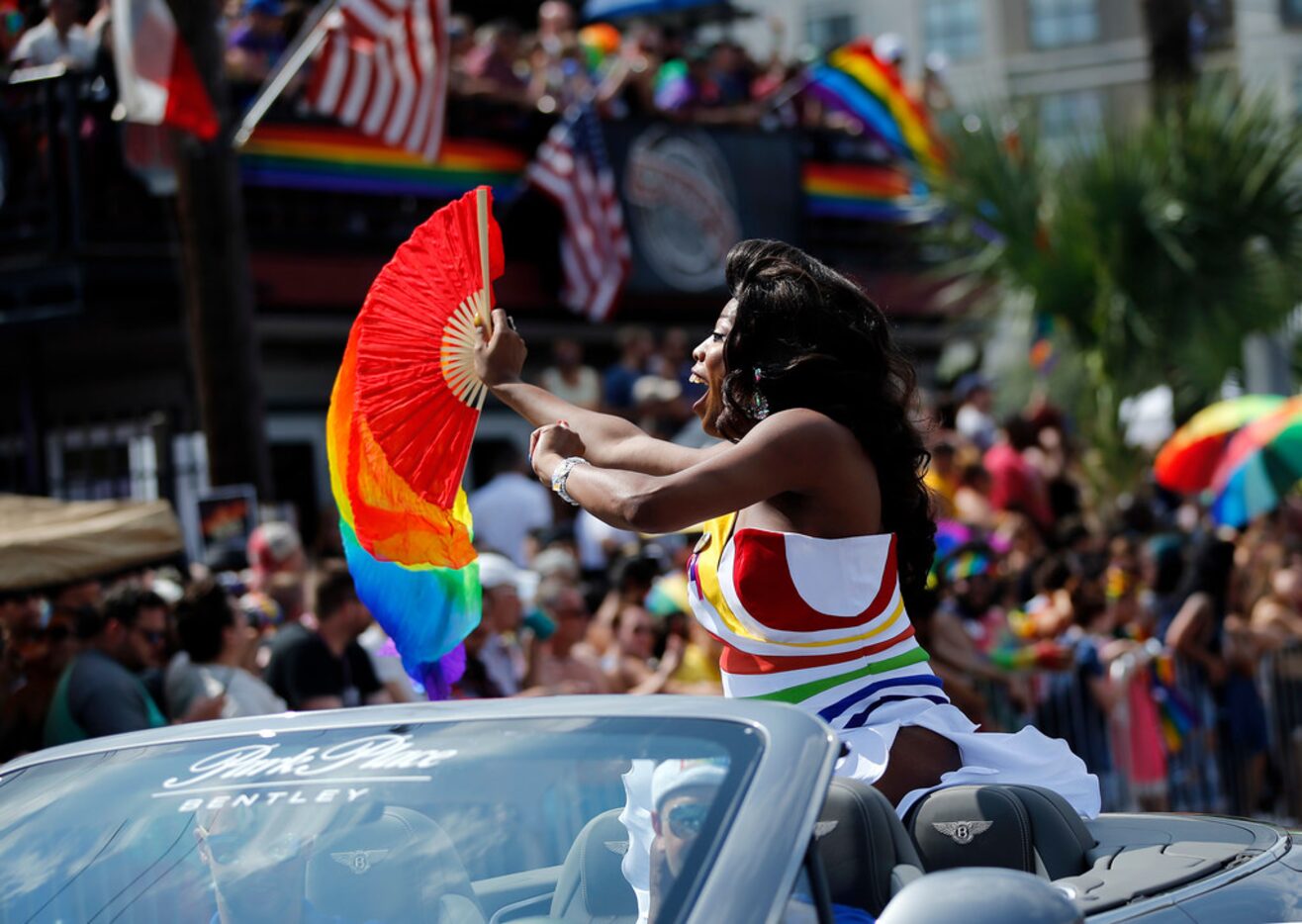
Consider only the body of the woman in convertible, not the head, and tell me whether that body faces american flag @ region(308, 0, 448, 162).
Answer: no

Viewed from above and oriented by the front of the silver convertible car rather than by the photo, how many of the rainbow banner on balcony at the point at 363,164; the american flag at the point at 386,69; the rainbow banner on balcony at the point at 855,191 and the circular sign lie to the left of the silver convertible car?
0

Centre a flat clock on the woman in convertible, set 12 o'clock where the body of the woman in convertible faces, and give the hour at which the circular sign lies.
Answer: The circular sign is roughly at 3 o'clock from the woman in convertible.

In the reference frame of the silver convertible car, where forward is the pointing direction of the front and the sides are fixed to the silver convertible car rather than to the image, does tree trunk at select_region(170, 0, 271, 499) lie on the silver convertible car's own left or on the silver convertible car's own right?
on the silver convertible car's own right

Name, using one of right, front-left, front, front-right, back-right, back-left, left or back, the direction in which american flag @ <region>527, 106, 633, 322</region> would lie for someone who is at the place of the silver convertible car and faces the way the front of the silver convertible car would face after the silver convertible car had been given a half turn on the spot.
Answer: front-left

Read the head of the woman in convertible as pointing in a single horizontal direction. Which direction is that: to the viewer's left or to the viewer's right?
to the viewer's left

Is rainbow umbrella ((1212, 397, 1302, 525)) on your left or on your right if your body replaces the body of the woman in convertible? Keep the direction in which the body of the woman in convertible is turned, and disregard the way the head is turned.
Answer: on your right

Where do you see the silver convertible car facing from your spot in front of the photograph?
facing the viewer and to the left of the viewer

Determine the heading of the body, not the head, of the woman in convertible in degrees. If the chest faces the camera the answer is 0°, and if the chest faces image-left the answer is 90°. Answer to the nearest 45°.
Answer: approximately 90°

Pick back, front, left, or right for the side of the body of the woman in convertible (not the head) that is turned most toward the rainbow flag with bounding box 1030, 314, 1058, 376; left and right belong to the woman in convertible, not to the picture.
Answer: right

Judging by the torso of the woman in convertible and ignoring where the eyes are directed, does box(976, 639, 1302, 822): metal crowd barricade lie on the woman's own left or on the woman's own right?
on the woman's own right
